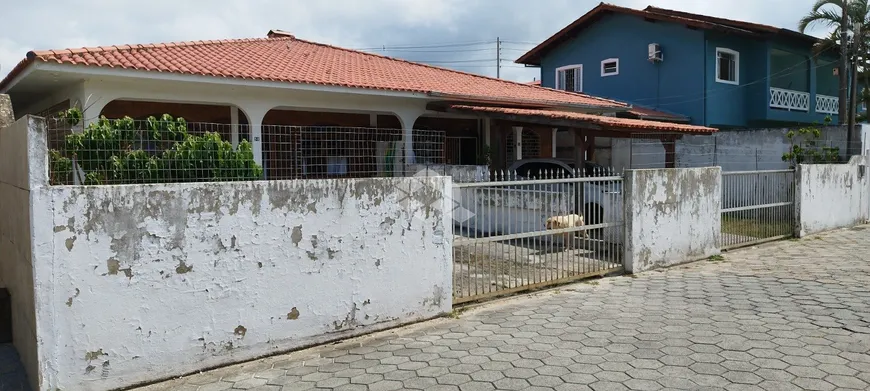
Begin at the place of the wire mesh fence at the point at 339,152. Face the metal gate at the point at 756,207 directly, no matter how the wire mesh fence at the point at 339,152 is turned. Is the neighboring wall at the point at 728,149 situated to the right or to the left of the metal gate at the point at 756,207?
left

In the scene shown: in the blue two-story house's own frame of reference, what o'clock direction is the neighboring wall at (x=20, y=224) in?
The neighboring wall is roughly at 2 o'clock from the blue two-story house.

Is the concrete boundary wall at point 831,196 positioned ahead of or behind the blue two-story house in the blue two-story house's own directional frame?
ahead

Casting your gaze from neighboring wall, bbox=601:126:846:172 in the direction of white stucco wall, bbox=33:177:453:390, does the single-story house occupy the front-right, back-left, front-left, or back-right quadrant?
front-right

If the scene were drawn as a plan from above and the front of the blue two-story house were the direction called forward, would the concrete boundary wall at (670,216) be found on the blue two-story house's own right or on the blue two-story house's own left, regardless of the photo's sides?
on the blue two-story house's own right

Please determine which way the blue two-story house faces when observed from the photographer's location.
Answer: facing the viewer and to the right of the viewer

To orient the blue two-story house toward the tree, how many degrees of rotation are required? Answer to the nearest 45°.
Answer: approximately 45° to its left

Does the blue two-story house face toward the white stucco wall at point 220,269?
no

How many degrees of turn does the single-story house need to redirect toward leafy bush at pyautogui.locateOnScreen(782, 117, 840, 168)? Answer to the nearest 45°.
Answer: approximately 45° to its left

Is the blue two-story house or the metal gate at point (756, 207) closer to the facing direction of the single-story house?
the metal gate

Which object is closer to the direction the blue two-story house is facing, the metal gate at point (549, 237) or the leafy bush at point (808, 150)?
the leafy bush

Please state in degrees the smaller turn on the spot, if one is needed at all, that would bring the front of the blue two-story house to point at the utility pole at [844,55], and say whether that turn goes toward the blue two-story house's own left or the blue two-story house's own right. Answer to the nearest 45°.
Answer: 0° — it already faces it

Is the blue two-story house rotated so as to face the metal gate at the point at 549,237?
no

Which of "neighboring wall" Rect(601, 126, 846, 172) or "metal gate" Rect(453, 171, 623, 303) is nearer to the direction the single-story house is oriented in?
the metal gate

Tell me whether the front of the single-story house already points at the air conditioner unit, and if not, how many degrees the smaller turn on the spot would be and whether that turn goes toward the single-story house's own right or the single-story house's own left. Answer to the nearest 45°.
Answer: approximately 90° to the single-story house's own left

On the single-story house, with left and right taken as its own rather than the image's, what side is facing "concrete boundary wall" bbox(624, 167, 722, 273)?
front
